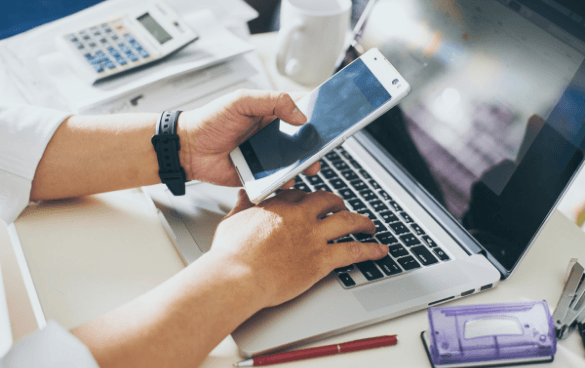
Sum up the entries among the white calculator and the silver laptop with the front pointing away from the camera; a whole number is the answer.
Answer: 0

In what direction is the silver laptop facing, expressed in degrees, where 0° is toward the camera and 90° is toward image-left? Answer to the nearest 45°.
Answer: approximately 45°

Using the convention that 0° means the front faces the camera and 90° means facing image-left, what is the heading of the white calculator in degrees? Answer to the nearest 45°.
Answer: approximately 45°
